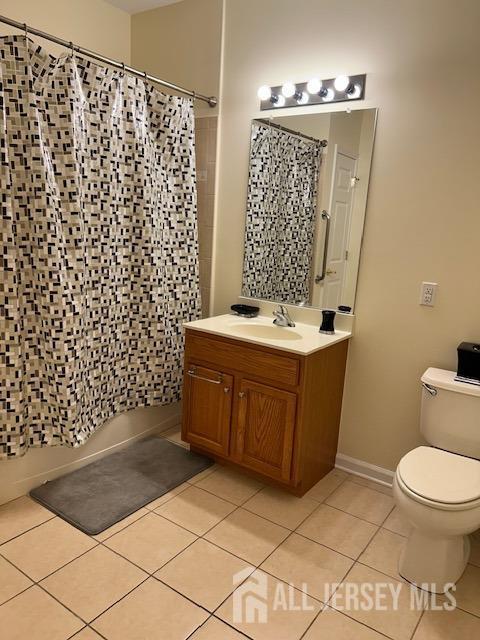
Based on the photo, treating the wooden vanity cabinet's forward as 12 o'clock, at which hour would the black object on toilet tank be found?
The black object on toilet tank is roughly at 8 o'clock from the wooden vanity cabinet.

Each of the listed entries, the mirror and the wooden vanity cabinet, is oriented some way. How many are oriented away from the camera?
0

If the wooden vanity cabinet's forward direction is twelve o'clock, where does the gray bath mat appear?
The gray bath mat is roughly at 1 o'clock from the wooden vanity cabinet.

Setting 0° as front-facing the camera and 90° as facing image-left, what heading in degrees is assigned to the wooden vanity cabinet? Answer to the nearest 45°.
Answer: approximately 45°

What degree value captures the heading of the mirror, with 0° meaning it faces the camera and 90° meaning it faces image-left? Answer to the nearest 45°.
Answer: approximately 45°

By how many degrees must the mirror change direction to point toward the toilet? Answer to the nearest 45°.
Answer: approximately 90° to its left

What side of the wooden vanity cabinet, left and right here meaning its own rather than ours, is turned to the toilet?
left
